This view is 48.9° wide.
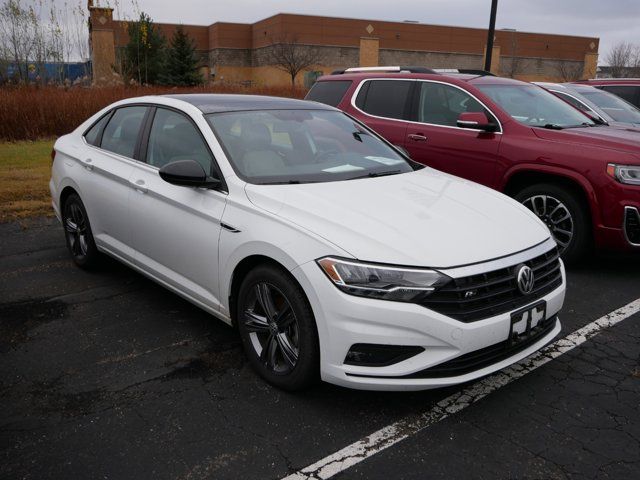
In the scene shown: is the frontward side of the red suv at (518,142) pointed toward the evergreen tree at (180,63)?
no

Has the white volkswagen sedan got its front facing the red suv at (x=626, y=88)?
no

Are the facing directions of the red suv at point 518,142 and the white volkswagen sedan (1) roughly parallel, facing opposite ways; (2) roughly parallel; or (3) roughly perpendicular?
roughly parallel

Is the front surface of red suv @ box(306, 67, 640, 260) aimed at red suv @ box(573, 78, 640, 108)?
no

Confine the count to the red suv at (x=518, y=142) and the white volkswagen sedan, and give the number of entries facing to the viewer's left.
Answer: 0

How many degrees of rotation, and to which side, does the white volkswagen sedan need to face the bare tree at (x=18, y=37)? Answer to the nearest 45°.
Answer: approximately 180°

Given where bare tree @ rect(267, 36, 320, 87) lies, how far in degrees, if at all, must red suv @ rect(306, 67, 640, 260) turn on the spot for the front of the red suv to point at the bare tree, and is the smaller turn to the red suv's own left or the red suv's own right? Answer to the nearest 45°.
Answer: approximately 135° to the red suv's own left

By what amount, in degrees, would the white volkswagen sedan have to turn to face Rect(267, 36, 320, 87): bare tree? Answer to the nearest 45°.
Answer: approximately 135° to its left

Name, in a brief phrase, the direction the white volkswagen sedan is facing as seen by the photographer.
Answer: facing the viewer and to the right of the viewer

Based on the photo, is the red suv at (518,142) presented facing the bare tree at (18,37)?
no

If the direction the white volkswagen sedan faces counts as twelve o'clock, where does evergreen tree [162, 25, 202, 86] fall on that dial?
The evergreen tree is roughly at 7 o'clock from the white volkswagen sedan.

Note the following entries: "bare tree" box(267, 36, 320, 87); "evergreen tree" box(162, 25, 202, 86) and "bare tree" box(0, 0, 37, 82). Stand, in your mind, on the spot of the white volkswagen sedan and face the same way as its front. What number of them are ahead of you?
0
